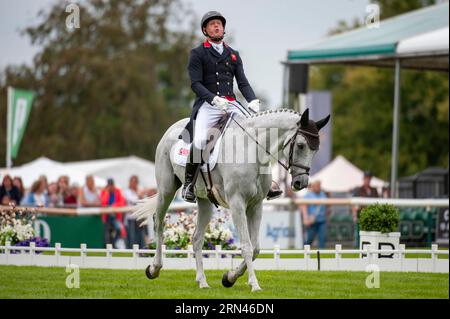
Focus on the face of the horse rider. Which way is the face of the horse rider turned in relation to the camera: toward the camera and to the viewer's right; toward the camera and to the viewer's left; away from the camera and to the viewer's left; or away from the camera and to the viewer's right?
toward the camera and to the viewer's right

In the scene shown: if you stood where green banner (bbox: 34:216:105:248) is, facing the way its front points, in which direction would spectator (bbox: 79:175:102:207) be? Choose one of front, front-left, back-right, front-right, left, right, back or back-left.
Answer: back

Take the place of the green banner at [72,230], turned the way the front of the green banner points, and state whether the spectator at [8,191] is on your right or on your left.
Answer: on your right

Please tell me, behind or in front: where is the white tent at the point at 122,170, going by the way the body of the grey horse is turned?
behind

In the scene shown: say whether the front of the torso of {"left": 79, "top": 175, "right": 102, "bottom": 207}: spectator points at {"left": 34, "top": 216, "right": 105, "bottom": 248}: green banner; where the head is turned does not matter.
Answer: yes

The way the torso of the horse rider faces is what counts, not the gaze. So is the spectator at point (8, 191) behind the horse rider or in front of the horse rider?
behind

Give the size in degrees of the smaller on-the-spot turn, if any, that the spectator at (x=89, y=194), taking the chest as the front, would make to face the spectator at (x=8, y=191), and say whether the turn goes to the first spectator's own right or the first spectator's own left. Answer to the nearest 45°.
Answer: approximately 45° to the first spectator's own right

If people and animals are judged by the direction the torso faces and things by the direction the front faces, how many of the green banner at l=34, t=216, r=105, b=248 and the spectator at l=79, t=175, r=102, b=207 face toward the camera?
2

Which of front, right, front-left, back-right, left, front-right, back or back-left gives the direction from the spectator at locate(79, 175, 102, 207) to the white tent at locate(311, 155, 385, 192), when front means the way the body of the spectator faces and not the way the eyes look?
back-left

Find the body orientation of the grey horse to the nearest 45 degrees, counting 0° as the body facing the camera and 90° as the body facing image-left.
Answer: approximately 315°
